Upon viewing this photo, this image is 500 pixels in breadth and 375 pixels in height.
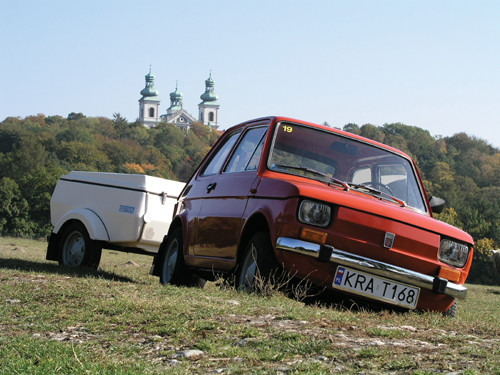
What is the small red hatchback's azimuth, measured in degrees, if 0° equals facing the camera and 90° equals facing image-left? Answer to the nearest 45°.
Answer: approximately 315°

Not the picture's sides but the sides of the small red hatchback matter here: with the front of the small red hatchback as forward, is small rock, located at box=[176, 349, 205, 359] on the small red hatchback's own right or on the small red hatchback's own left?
on the small red hatchback's own right

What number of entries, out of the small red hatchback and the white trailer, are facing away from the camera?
0

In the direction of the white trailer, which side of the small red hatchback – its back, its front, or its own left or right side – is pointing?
back

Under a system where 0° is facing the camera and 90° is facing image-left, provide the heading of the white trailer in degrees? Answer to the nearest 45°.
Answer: approximately 315°

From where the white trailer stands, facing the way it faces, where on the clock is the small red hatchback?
The small red hatchback is roughly at 1 o'clock from the white trailer.

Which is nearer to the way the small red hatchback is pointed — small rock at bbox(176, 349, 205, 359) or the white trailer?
the small rock

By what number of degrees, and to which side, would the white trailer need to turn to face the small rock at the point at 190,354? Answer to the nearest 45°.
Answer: approximately 45° to its right
